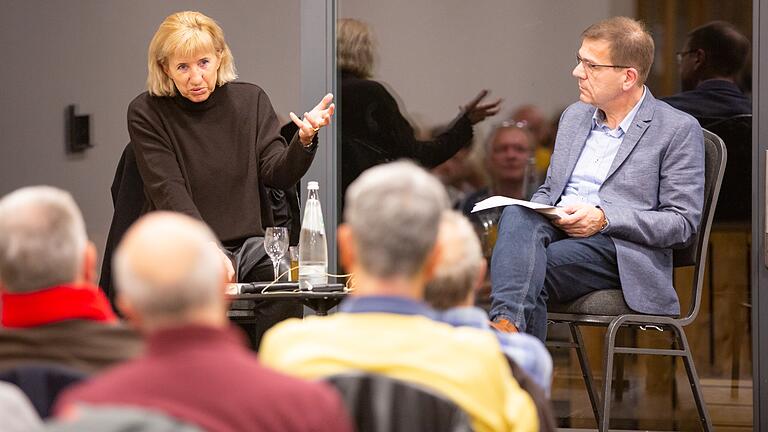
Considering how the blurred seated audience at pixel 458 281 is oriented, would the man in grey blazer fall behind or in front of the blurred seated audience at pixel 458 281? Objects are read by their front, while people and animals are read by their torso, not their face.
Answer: in front

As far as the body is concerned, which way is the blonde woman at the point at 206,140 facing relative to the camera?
toward the camera

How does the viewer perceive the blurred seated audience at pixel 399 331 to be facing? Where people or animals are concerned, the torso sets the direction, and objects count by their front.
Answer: facing away from the viewer

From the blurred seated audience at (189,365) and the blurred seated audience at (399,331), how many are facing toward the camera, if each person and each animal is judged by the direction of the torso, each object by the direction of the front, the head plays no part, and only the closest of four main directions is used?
0

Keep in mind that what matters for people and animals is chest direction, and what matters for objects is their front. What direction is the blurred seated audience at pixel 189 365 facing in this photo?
away from the camera

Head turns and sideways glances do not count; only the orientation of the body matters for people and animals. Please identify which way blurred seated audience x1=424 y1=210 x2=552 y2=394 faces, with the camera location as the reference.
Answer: facing away from the viewer
